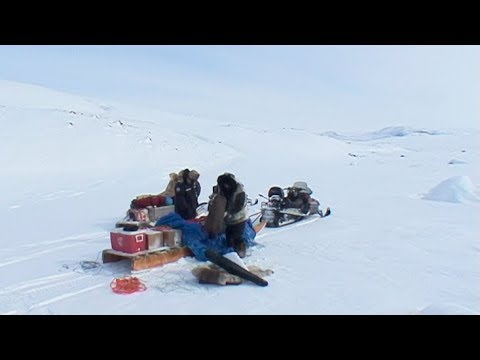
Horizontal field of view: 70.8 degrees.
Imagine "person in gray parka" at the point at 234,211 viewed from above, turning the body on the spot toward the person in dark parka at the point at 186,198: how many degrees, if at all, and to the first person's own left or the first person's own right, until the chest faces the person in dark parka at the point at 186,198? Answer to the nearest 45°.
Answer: approximately 45° to the first person's own right

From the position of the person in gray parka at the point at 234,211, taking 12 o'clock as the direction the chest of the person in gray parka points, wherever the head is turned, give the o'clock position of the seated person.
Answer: The seated person is roughly at 4 o'clock from the person in gray parka.

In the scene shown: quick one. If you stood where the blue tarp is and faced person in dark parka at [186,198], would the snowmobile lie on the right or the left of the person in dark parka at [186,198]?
right
